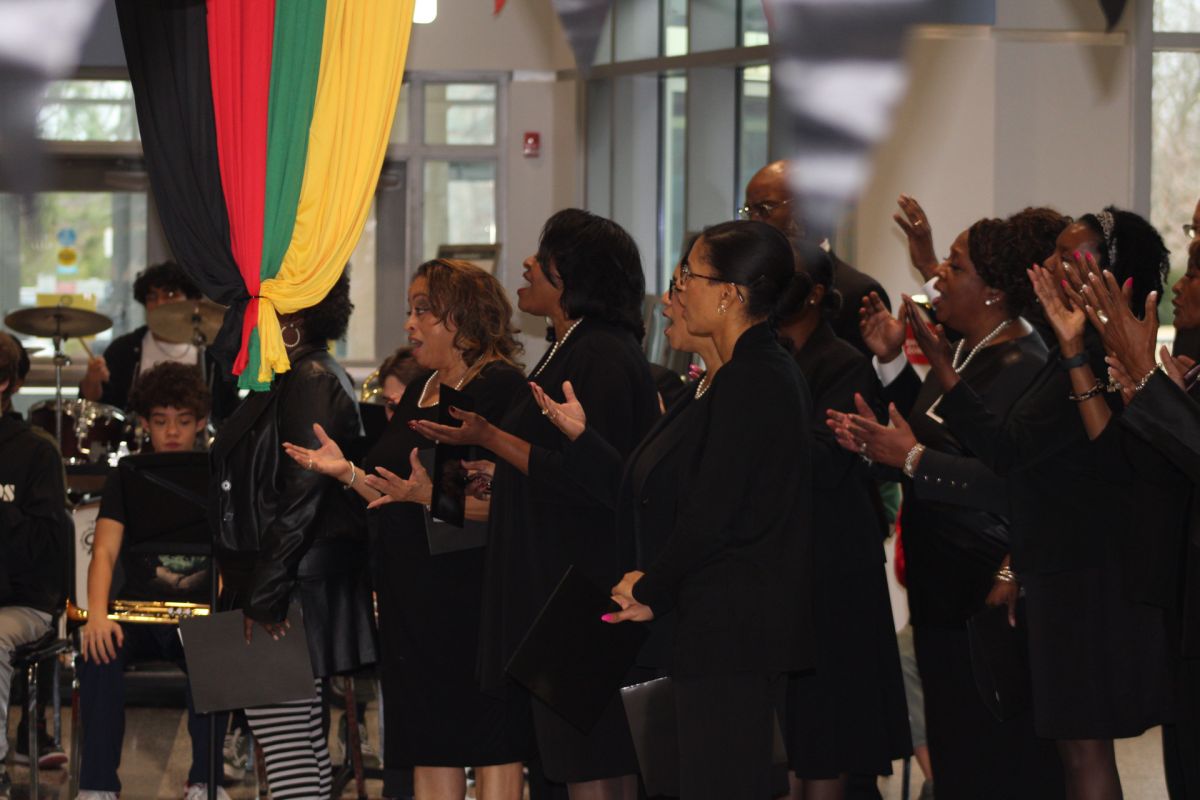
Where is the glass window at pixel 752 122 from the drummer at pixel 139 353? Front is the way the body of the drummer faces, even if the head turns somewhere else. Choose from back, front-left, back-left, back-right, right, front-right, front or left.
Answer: left

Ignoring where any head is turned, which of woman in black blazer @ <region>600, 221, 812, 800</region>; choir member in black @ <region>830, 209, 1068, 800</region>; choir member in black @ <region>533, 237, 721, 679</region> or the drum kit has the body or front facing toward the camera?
the drum kit

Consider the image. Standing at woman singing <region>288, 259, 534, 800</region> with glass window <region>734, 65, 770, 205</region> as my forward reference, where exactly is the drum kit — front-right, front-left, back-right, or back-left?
front-left

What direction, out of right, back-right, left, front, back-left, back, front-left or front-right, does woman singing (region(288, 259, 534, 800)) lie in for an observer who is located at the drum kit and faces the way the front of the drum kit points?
front

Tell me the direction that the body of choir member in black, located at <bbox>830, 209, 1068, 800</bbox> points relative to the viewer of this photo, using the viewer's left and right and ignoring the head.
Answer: facing to the left of the viewer

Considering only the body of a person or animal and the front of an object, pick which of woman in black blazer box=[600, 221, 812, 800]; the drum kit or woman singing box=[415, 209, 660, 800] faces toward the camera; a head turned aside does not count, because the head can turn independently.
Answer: the drum kit

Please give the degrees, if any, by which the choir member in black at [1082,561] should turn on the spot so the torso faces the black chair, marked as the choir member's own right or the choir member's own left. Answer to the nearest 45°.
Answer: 0° — they already face it

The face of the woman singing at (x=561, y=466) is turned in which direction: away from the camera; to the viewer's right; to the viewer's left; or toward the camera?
to the viewer's left

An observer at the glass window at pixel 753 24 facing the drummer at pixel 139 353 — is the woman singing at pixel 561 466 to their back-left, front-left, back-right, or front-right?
front-left

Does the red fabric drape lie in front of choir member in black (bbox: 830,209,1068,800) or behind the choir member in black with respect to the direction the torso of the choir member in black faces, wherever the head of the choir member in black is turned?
in front

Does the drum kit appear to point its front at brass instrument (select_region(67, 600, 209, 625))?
yes

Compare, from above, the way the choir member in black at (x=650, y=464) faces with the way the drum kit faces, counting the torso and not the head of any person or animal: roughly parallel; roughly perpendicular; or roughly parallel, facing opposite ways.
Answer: roughly perpendicular
